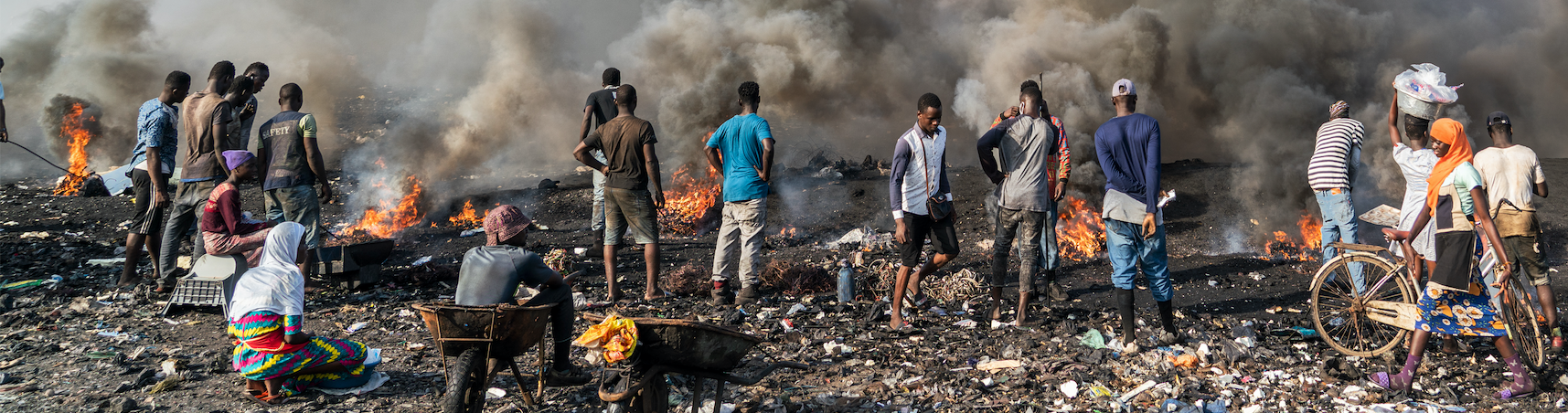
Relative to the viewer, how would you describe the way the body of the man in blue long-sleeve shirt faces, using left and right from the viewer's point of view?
facing away from the viewer

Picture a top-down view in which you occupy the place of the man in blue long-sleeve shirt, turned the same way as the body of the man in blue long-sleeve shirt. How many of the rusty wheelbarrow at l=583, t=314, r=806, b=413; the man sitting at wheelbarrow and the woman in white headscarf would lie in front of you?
0

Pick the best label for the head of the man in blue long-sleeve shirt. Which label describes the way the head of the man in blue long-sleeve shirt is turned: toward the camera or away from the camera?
away from the camera

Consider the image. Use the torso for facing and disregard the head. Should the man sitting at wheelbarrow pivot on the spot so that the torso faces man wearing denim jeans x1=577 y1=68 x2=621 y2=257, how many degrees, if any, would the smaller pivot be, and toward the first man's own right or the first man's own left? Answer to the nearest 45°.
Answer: approximately 45° to the first man's own left

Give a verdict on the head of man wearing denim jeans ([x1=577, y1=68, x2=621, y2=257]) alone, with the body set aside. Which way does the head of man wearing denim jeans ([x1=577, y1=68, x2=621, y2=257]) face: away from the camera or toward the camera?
away from the camera

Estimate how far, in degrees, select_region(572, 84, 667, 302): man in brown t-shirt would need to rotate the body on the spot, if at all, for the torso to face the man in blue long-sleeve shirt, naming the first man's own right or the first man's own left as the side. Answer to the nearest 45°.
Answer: approximately 135° to the first man's own right

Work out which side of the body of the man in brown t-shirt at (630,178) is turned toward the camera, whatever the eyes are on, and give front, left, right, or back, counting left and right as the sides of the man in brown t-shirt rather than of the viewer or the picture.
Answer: back

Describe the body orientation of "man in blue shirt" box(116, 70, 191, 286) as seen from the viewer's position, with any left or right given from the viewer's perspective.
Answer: facing to the right of the viewer

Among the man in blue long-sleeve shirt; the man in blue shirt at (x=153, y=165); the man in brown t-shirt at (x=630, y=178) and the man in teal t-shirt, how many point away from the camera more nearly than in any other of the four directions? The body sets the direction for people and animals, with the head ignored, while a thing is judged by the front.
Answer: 3

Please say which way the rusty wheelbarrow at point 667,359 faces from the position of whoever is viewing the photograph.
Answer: facing to the left of the viewer

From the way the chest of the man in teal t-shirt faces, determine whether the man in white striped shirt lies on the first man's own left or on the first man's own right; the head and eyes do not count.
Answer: on the first man's own right
